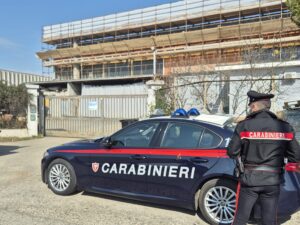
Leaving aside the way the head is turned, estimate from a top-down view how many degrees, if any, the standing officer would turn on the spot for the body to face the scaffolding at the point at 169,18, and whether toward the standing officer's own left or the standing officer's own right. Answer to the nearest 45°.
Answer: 0° — they already face it

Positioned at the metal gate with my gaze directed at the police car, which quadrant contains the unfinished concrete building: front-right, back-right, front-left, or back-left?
back-left

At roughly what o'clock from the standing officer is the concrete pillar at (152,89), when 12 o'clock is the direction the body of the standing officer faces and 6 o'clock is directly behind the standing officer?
The concrete pillar is roughly at 11 o'clock from the standing officer.

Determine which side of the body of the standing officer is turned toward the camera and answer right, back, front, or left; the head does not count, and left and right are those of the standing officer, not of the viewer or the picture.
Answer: back

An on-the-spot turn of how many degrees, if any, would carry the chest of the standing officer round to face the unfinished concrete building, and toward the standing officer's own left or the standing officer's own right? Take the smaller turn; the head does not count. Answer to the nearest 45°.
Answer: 0° — they already face it

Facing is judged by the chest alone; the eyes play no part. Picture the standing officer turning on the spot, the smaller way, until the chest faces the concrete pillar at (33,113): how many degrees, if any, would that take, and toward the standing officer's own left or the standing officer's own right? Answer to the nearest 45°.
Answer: approximately 45° to the standing officer's own left

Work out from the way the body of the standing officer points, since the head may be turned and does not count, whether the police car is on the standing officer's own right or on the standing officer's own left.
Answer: on the standing officer's own left

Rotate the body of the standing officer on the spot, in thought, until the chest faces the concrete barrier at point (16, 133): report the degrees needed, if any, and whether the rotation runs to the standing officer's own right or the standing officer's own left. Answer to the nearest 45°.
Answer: approximately 45° to the standing officer's own left

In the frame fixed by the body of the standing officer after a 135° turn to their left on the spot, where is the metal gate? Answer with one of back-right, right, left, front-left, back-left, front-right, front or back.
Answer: right
